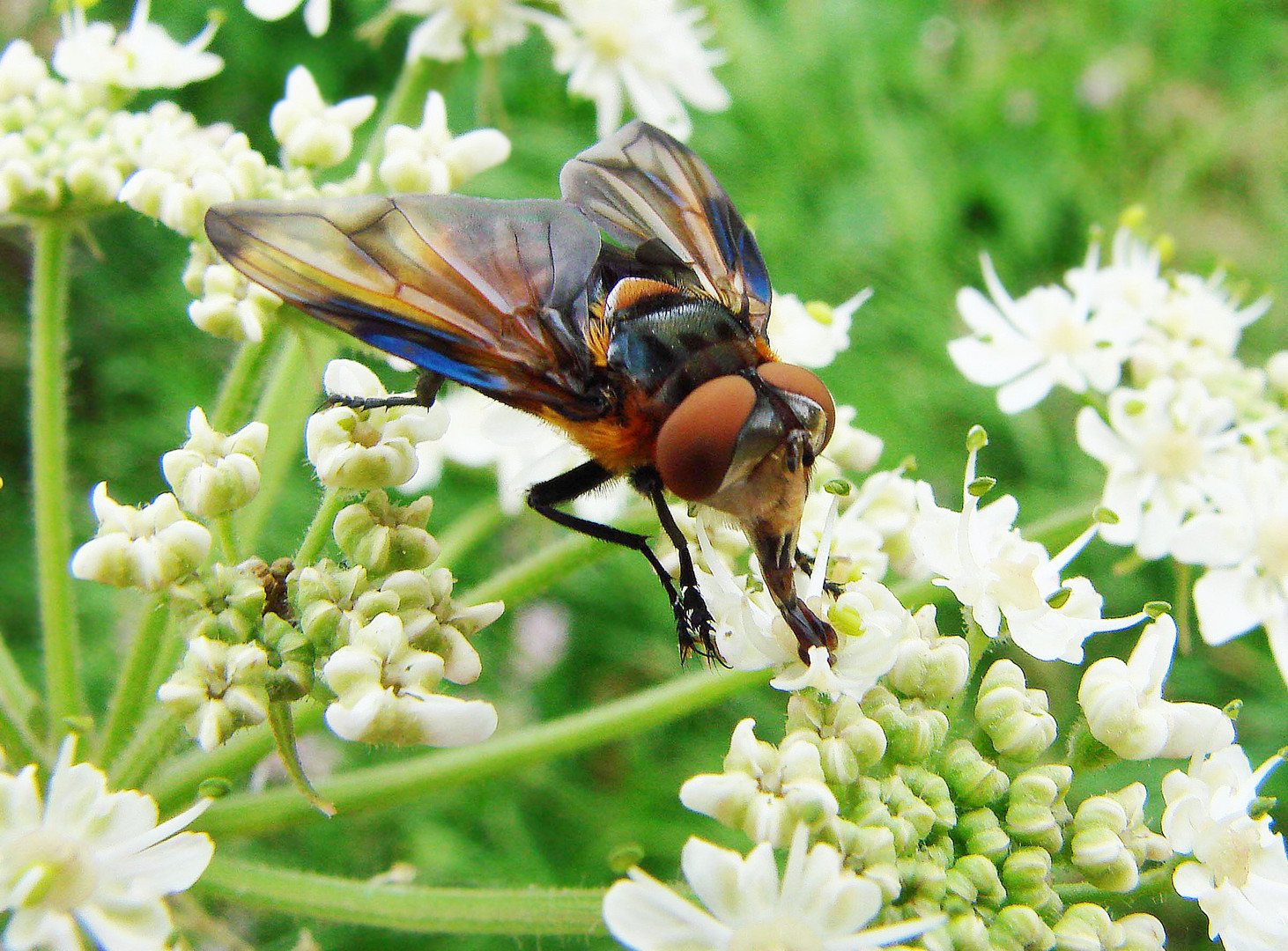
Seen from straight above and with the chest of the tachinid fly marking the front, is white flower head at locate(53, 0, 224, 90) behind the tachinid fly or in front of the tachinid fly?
behind

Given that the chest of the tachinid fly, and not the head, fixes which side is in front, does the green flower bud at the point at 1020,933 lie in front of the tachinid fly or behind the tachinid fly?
in front

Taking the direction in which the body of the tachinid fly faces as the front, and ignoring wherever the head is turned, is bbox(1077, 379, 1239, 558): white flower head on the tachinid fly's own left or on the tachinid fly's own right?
on the tachinid fly's own left

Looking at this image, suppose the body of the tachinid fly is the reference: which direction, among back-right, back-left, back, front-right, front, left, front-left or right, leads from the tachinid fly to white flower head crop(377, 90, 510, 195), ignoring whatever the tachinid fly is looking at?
back-left

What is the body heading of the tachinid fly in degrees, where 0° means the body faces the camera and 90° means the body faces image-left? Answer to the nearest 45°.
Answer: approximately 315°

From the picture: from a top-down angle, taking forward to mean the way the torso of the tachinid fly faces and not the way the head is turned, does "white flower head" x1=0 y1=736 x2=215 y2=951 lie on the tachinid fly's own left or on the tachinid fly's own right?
on the tachinid fly's own right

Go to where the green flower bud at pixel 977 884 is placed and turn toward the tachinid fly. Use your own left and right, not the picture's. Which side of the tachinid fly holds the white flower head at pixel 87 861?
left

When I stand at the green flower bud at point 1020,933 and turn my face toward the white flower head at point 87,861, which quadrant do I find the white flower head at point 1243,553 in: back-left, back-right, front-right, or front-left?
back-right
